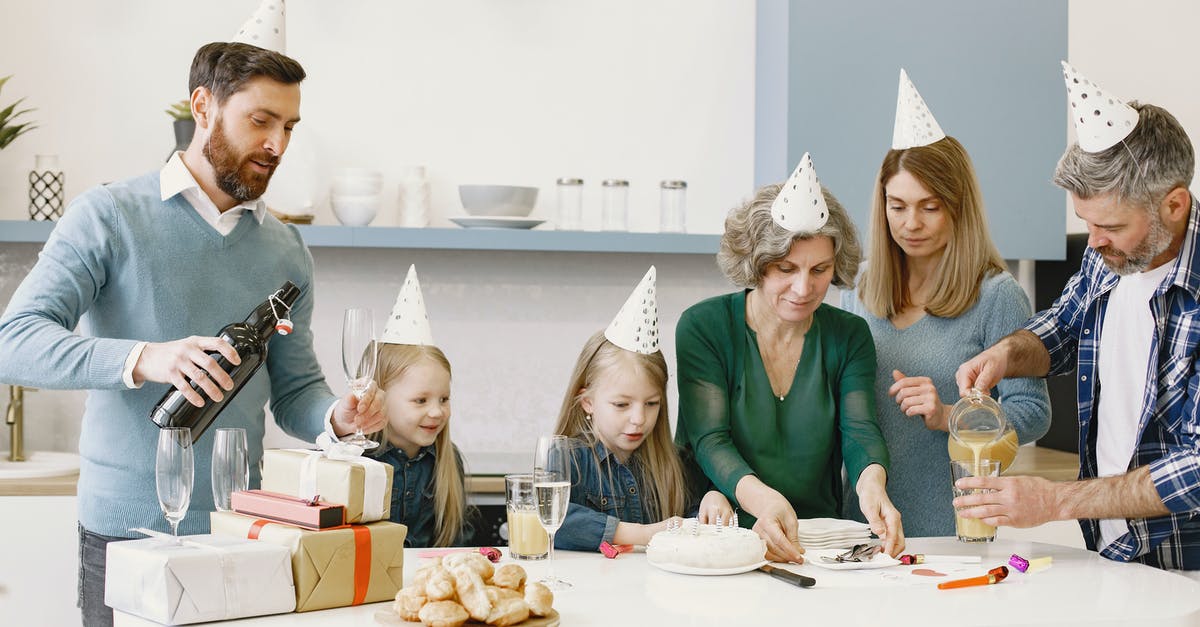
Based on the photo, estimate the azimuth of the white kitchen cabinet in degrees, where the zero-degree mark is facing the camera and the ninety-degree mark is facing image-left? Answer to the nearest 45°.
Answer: approximately 0°

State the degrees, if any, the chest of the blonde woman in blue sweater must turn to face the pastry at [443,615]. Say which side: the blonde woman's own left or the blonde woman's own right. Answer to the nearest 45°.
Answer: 0° — they already face it

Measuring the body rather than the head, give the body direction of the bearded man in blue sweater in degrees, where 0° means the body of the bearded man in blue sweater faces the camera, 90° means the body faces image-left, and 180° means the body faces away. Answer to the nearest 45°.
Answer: approximately 315°

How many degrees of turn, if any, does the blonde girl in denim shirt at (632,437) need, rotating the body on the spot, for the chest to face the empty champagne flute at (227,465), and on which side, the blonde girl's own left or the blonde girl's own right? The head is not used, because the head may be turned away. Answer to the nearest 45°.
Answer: approximately 90° to the blonde girl's own right
